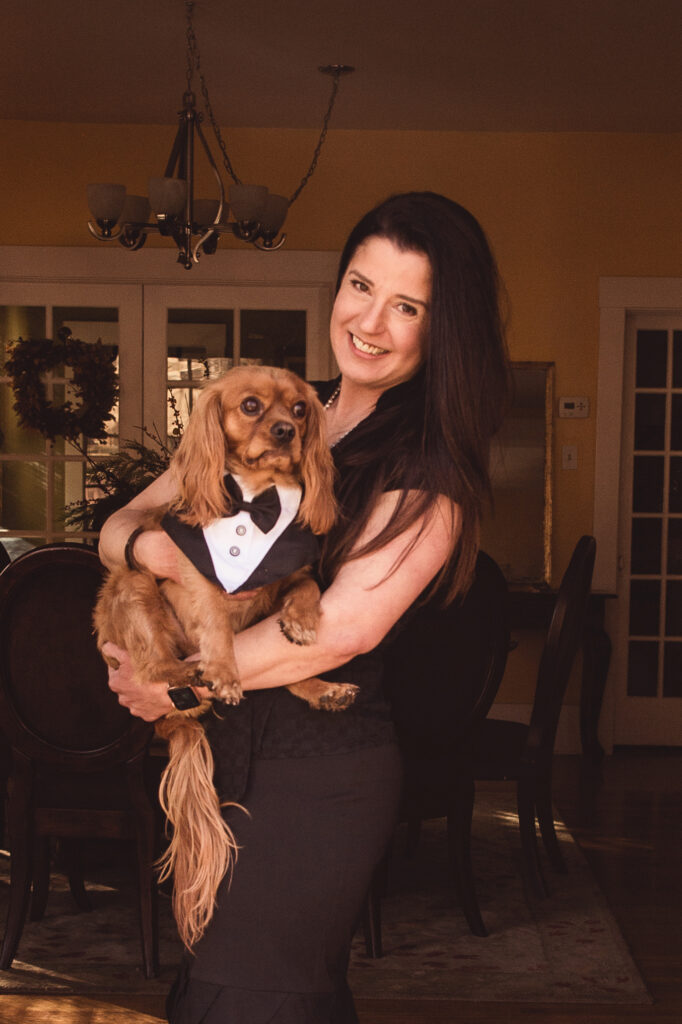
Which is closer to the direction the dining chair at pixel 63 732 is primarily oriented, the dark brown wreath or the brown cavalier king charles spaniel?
the dark brown wreath

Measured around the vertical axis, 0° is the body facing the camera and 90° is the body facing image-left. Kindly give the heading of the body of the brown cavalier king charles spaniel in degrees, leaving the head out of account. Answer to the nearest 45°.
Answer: approximately 315°

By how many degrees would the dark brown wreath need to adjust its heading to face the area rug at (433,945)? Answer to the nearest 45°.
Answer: approximately 45° to its left

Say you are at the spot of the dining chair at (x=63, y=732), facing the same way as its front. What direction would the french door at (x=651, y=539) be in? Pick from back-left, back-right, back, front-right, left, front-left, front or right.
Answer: front-right

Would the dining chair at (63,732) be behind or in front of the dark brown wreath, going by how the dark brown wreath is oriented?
in front

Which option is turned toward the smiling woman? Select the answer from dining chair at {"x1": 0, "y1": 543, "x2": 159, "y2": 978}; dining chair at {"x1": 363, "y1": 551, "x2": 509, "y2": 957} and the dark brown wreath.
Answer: the dark brown wreath

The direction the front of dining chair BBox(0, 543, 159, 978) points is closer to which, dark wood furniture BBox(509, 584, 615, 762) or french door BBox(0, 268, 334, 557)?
the french door

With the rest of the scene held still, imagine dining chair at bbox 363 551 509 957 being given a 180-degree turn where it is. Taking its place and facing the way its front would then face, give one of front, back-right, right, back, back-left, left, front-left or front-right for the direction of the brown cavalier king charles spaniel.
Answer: front-right

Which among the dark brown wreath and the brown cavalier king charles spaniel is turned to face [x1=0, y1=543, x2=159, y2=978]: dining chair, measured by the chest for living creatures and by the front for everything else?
the dark brown wreath

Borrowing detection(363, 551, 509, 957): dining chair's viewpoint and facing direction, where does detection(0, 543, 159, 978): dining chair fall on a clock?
detection(0, 543, 159, 978): dining chair is roughly at 10 o'clock from detection(363, 551, 509, 957): dining chair.

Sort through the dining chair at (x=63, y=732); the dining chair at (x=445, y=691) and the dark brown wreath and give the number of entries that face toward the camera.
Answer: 1

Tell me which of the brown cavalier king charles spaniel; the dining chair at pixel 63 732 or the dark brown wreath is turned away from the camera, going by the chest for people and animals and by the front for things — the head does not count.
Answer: the dining chair

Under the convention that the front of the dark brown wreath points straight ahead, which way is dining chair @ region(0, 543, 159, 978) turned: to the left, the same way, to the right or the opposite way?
the opposite way

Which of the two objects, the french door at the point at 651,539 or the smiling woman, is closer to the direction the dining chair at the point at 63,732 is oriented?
the french door

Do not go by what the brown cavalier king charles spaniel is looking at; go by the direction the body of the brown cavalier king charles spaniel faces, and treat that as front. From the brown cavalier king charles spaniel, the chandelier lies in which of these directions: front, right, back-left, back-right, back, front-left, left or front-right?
back-left

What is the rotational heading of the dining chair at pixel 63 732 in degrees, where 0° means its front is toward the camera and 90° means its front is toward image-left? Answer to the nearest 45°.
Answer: approximately 180°

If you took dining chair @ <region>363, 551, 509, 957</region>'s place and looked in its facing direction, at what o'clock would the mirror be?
The mirror is roughly at 2 o'clock from the dining chair.
